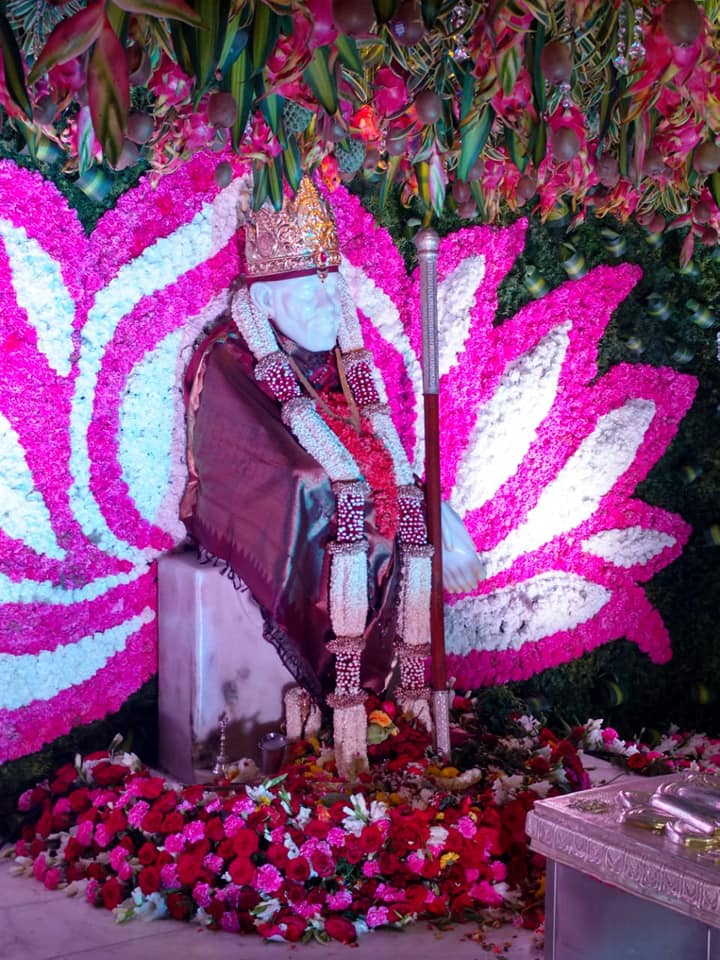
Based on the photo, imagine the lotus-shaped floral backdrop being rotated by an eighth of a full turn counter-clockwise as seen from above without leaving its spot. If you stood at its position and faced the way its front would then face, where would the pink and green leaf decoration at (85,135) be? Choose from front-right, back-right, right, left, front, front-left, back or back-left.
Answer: right

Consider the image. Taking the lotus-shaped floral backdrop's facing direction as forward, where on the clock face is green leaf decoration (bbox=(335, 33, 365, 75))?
The green leaf decoration is roughly at 1 o'clock from the lotus-shaped floral backdrop.

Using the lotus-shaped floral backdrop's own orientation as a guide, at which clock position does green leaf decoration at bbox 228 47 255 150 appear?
The green leaf decoration is roughly at 1 o'clock from the lotus-shaped floral backdrop.

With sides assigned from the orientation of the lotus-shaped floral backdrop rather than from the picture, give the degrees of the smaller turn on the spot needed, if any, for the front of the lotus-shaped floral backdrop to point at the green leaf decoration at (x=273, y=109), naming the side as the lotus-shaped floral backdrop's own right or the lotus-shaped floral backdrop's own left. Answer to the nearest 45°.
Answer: approximately 45° to the lotus-shaped floral backdrop's own right

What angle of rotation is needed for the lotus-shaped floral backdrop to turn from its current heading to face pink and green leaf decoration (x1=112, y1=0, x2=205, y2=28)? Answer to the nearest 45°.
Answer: approximately 45° to its right

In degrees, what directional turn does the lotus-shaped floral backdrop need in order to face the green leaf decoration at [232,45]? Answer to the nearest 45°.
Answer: approximately 45° to its right

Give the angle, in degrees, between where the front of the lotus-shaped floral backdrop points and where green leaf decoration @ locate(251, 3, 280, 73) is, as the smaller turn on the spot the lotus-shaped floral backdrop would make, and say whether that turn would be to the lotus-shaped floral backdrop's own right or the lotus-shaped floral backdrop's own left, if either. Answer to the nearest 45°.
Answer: approximately 45° to the lotus-shaped floral backdrop's own right

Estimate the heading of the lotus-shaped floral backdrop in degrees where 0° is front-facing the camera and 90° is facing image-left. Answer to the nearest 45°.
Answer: approximately 315°

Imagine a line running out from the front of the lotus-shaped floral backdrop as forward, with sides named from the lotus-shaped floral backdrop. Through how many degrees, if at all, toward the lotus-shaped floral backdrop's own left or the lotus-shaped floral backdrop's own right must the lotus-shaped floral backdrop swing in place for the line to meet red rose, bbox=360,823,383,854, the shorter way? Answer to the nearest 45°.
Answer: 0° — it already faces it

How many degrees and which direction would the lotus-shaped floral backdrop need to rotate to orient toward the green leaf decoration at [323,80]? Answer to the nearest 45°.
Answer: approximately 45° to its right

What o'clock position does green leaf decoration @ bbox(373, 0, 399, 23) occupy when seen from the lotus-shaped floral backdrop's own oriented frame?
The green leaf decoration is roughly at 1 o'clock from the lotus-shaped floral backdrop.
